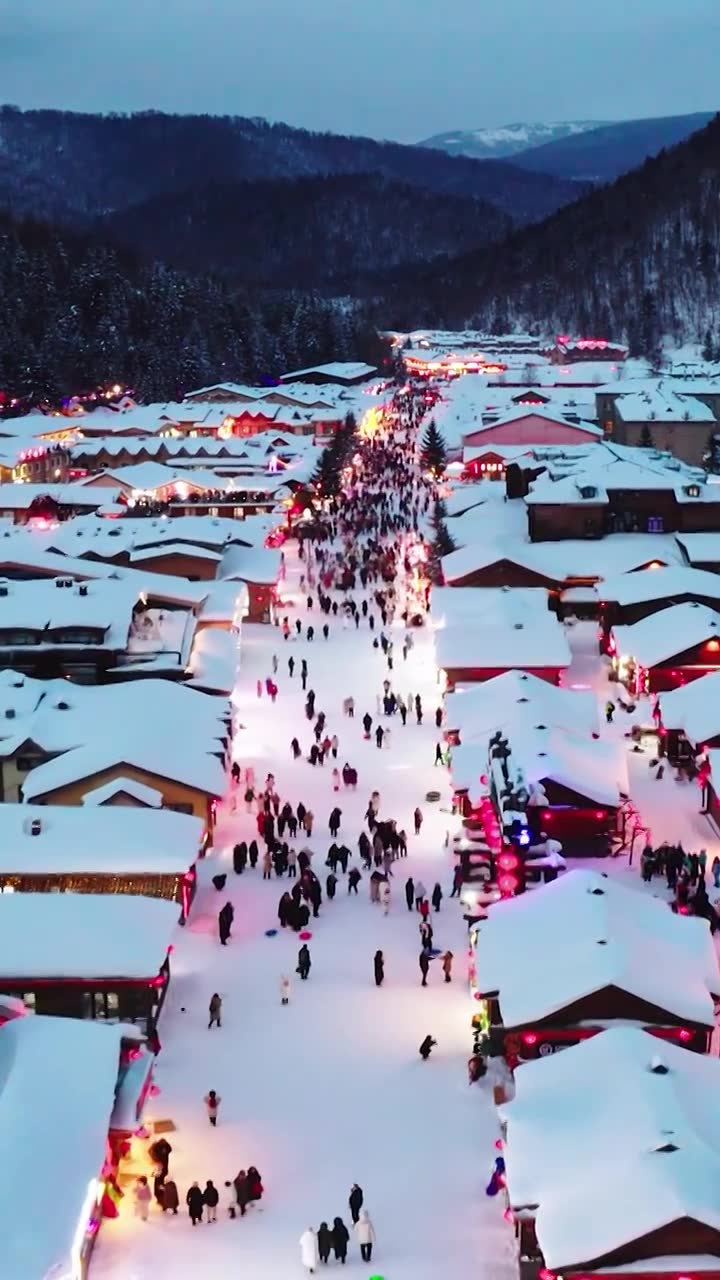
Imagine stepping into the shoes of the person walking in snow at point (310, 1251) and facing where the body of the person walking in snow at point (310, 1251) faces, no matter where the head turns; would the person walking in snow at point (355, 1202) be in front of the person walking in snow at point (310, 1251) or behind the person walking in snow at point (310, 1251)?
in front

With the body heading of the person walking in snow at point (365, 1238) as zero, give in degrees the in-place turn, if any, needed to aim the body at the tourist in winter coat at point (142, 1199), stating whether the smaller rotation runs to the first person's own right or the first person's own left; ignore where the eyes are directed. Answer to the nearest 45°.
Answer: approximately 90° to the first person's own left

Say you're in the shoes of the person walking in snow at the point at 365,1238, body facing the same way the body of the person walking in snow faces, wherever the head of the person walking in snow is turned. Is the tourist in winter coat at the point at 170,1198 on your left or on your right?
on your left

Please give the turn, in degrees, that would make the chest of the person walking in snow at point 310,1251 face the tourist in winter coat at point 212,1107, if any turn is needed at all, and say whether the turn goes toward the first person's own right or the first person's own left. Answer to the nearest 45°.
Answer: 0° — they already face them

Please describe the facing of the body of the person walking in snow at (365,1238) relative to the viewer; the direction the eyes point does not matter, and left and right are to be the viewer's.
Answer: facing away from the viewer

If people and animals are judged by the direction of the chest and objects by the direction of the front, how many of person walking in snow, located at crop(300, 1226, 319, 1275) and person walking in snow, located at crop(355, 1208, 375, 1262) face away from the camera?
2

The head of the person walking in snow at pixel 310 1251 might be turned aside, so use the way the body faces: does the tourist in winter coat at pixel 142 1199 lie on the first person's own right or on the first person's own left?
on the first person's own left

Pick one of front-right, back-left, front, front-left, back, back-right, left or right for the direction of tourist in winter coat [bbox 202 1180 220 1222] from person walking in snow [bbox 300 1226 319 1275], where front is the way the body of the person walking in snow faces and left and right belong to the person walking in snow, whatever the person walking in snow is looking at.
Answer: front-left

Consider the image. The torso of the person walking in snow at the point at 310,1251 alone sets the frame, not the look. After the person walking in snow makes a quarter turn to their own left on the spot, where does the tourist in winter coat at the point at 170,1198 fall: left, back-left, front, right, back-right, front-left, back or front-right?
front-right

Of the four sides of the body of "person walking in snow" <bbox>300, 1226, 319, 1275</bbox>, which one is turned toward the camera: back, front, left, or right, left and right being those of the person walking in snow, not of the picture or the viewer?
back
